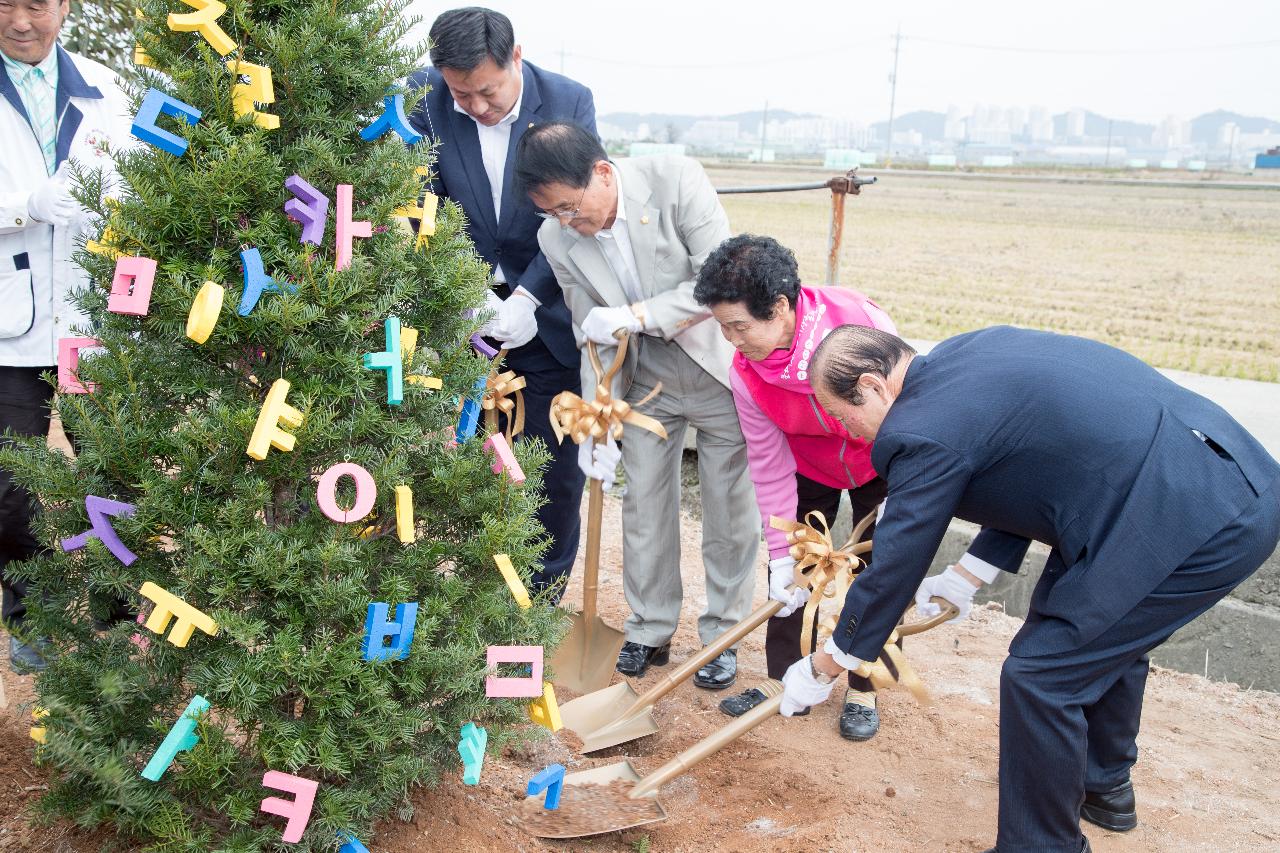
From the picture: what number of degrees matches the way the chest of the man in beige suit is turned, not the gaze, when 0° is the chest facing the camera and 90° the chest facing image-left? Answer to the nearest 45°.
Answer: approximately 45°

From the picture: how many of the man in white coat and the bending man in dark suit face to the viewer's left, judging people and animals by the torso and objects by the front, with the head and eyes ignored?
1

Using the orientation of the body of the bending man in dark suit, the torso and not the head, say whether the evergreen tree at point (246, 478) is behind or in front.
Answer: in front

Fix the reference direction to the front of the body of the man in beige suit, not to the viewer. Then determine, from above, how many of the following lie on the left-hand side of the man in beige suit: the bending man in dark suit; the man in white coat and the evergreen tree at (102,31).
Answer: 1

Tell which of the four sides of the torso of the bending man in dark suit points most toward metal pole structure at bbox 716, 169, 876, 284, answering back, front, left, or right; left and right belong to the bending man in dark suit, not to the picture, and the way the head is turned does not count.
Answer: right

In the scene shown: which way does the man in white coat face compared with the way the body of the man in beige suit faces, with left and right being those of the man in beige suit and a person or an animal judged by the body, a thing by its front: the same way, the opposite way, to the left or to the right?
to the left

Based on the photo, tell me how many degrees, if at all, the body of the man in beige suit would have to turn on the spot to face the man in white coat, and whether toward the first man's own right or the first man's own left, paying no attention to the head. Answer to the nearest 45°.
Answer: approximately 45° to the first man's own right

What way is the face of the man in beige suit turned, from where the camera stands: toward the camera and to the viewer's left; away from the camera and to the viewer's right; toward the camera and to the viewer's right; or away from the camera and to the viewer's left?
toward the camera and to the viewer's left

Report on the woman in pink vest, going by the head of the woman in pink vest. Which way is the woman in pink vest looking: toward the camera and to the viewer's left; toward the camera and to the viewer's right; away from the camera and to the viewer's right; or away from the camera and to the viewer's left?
toward the camera and to the viewer's left

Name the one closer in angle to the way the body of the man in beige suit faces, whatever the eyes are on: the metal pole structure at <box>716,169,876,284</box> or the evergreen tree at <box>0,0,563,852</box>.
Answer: the evergreen tree

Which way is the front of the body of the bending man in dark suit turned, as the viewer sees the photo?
to the viewer's left

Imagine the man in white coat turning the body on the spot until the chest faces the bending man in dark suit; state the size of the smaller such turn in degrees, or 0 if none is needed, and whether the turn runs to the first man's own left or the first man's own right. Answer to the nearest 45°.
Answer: approximately 45° to the first man's own left

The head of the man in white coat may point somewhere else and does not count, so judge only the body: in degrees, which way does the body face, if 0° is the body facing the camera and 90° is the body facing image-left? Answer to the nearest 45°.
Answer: approximately 0°

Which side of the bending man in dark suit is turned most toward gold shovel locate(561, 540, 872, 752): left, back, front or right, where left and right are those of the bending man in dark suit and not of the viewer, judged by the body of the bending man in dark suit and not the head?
front

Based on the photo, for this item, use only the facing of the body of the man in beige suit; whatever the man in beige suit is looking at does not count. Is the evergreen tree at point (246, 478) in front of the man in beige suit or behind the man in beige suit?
in front

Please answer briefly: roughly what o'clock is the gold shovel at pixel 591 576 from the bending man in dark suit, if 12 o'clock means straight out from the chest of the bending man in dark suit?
The gold shovel is roughly at 1 o'clock from the bending man in dark suit.
